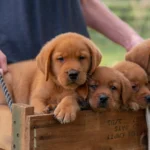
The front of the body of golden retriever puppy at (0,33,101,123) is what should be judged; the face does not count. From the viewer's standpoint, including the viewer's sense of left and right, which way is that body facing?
facing the viewer and to the right of the viewer
